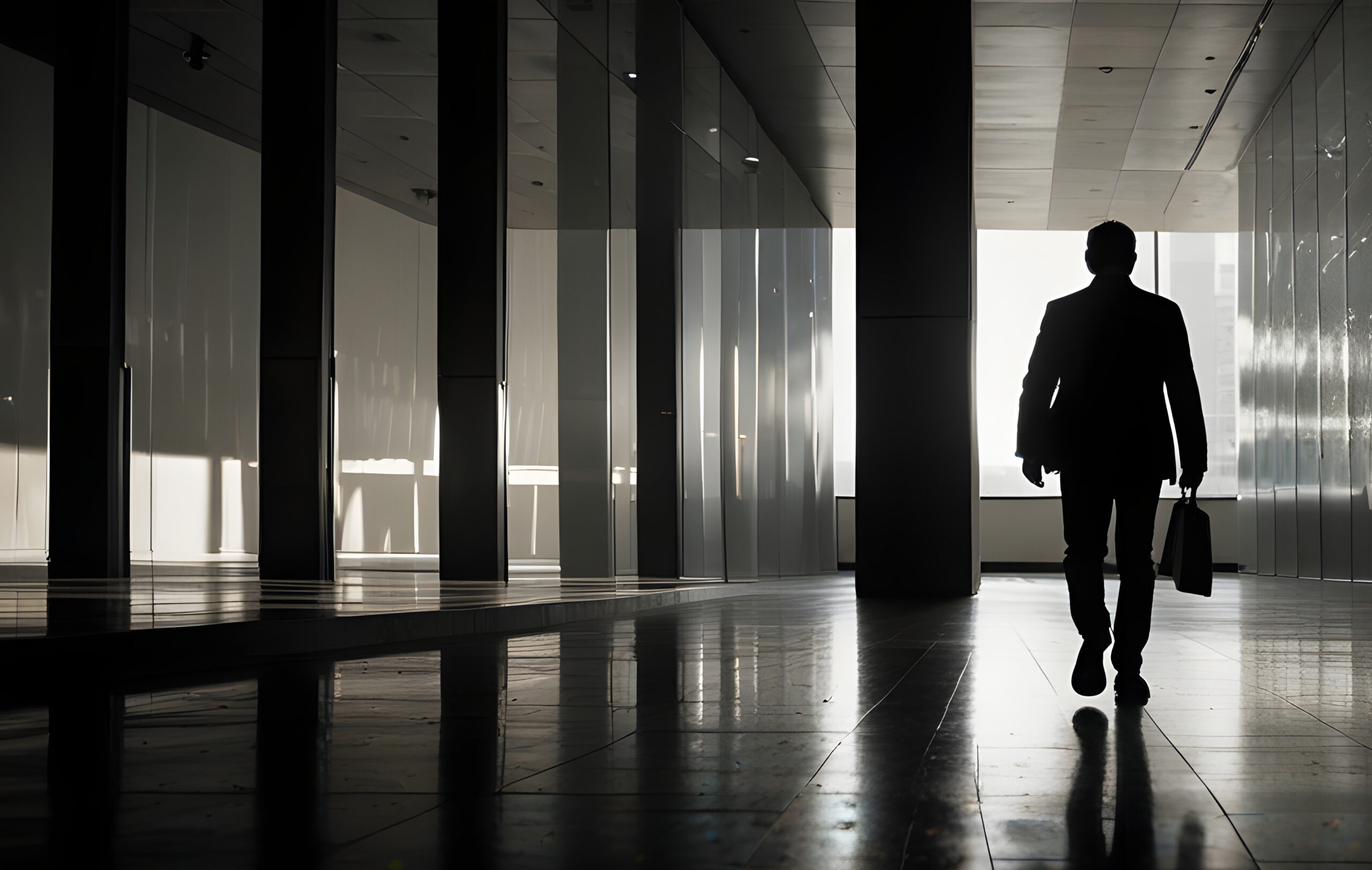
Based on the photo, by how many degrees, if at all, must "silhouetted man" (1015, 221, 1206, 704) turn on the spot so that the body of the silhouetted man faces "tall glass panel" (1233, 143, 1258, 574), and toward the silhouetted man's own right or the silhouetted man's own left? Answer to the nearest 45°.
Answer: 0° — they already face it

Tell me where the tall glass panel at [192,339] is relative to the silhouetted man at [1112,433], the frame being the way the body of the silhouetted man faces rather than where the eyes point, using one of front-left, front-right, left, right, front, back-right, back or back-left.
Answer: front-left

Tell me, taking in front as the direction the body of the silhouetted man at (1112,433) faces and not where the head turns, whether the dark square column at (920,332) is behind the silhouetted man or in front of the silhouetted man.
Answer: in front

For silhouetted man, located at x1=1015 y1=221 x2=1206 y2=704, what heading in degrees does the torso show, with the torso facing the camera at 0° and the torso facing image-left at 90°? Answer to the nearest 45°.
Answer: approximately 180°

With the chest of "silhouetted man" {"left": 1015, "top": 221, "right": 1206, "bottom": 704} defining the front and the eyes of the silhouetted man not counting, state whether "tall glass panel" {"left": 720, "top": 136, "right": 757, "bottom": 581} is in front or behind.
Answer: in front

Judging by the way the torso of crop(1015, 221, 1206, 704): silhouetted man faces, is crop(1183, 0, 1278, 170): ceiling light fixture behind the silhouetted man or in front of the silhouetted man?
in front

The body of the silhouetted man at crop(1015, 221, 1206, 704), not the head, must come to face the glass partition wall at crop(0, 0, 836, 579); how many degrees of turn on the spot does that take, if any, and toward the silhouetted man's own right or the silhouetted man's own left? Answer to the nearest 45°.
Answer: approximately 45° to the silhouetted man's own left

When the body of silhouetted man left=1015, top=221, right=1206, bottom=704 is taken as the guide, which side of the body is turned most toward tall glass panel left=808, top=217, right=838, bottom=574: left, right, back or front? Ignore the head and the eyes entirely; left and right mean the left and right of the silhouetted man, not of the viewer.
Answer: front

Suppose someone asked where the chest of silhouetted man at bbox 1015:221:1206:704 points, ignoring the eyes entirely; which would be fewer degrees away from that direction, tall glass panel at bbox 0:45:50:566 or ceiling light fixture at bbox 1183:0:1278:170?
the ceiling light fixture

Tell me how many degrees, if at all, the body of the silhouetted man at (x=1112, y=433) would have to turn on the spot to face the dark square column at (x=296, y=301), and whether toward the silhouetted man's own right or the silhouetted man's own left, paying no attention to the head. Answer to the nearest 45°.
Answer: approximately 45° to the silhouetted man's own left
